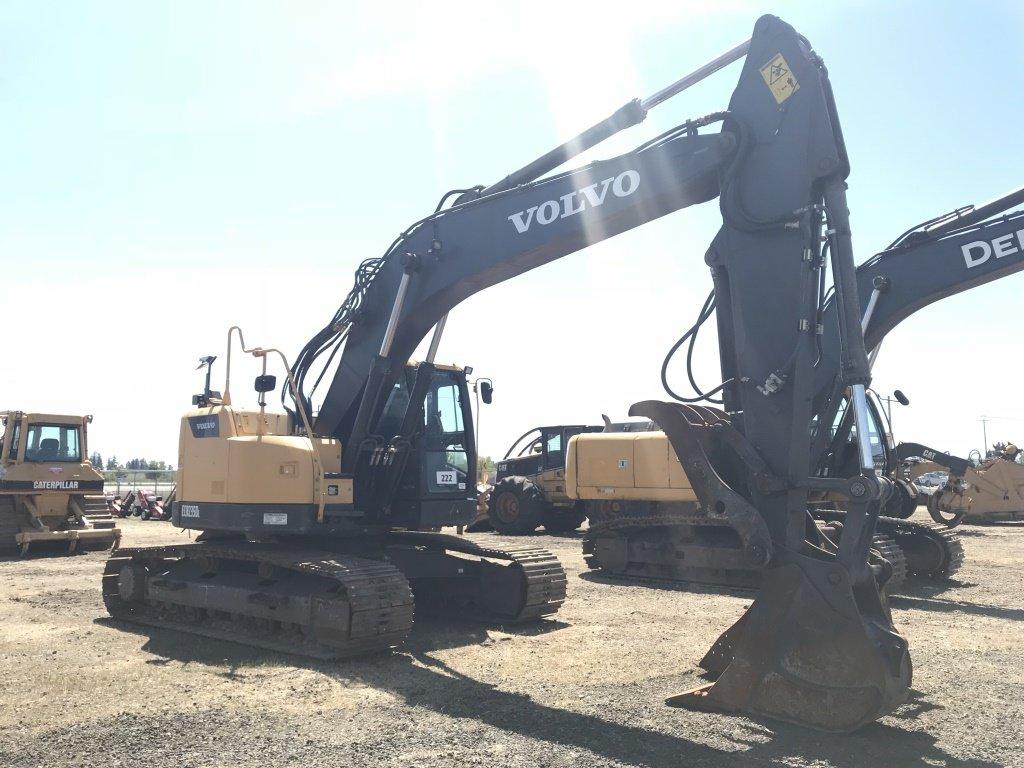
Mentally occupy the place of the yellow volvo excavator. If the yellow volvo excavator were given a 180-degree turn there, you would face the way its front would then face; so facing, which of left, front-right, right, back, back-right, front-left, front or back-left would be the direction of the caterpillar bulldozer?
front

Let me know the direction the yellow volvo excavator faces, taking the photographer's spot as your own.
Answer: facing the viewer and to the right of the viewer
